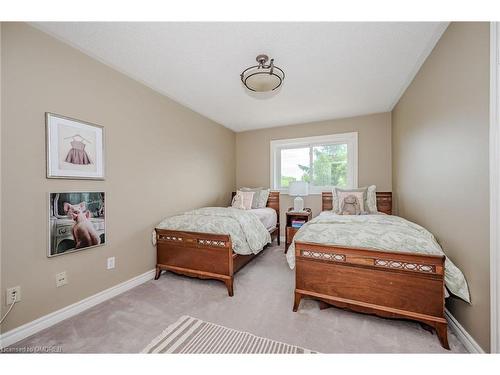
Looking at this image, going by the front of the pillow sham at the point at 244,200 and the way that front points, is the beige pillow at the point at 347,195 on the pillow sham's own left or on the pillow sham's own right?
on the pillow sham's own left

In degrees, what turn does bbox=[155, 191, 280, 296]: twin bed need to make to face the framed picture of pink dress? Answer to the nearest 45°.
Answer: approximately 45° to its right

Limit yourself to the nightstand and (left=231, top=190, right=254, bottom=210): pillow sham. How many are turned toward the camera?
2

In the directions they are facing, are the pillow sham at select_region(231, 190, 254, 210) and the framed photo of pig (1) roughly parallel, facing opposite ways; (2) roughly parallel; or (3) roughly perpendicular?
roughly perpendicular

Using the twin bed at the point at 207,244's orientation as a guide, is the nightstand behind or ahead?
behind

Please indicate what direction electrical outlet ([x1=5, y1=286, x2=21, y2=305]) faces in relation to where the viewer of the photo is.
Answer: facing the viewer and to the right of the viewer

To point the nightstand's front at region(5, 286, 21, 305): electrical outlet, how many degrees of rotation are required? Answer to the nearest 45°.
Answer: approximately 45° to its right

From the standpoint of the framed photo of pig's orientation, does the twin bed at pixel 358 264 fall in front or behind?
in front

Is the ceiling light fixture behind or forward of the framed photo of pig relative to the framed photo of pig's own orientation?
forward

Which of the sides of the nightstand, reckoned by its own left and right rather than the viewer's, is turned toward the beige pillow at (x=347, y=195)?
left
